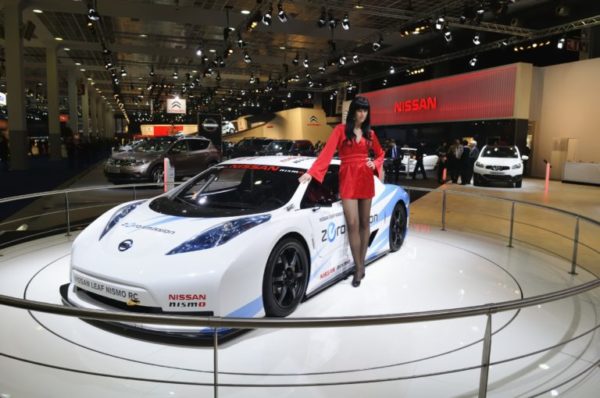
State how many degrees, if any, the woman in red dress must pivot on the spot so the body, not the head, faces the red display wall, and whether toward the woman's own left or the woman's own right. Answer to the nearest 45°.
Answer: approximately 180°

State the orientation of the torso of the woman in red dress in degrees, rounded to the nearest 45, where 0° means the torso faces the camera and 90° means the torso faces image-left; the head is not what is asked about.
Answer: approximately 0°

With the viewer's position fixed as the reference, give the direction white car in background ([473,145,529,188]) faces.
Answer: facing the viewer

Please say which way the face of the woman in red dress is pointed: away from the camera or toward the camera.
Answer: toward the camera

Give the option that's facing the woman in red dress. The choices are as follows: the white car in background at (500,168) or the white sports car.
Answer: the white car in background

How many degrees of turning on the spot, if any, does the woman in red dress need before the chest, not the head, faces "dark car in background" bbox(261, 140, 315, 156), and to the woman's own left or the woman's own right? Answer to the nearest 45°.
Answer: approximately 180°

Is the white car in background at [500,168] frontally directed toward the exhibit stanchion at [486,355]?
yes

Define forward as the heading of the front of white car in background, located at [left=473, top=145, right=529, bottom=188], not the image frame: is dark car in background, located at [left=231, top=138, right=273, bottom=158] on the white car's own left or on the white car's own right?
on the white car's own right

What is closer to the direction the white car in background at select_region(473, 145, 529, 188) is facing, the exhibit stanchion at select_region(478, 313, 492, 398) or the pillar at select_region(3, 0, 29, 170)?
the exhibit stanchion

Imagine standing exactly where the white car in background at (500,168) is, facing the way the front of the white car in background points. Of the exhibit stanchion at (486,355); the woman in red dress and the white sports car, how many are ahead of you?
3

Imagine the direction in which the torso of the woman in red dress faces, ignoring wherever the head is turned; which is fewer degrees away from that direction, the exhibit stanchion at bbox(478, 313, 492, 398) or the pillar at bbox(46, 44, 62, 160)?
the exhibit stanchion

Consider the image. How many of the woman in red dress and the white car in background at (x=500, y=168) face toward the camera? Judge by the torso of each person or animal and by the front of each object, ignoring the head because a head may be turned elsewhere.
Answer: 2

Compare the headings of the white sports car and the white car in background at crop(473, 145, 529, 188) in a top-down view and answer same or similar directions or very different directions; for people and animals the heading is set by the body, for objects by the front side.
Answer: same or similar directions

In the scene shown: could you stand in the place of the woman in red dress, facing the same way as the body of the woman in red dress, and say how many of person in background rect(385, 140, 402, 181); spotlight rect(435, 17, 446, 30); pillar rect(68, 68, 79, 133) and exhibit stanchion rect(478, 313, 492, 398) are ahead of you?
1

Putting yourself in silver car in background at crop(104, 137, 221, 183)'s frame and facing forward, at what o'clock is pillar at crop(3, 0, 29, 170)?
The pillar is roughly at 3 o'clock from the silver car in background.

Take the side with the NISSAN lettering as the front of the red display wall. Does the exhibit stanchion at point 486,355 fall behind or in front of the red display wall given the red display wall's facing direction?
in front

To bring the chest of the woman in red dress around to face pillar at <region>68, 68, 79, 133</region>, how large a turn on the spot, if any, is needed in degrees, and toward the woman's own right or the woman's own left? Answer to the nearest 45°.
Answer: approximately 135° to the woman's own right
